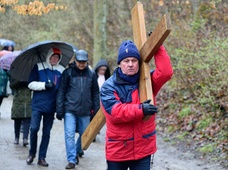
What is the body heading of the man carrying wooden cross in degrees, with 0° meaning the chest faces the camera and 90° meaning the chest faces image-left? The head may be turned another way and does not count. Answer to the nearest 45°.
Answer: approximately 0°

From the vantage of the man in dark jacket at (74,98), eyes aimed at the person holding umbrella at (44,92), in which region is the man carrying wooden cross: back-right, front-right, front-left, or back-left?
back-left

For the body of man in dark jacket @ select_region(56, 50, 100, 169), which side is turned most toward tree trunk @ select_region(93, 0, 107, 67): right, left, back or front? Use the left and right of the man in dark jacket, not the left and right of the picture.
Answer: back

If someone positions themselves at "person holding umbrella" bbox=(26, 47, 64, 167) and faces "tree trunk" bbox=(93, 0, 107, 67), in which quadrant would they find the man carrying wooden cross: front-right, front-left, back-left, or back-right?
back-right

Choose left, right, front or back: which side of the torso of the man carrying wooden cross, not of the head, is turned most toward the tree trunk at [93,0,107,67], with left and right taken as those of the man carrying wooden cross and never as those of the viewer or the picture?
back

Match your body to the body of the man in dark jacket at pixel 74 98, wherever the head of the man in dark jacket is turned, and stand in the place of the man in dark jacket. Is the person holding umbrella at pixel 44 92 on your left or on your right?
on your right

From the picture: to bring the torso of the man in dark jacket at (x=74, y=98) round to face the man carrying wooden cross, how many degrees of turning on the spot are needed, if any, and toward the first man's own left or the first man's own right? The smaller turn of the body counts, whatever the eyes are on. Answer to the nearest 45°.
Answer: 0° — they already face them

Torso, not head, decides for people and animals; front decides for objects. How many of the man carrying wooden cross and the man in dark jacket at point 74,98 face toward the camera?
2

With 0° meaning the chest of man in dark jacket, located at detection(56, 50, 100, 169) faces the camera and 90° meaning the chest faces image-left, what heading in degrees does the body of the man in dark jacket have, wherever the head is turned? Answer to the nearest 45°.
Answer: approximately 0°

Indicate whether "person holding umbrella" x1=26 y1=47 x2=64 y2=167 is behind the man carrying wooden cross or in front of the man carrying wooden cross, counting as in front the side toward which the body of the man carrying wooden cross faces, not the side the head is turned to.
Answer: behind

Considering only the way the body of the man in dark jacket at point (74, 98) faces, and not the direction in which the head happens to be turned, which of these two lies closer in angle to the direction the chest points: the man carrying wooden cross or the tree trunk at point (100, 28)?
the man carrying wooden cross
